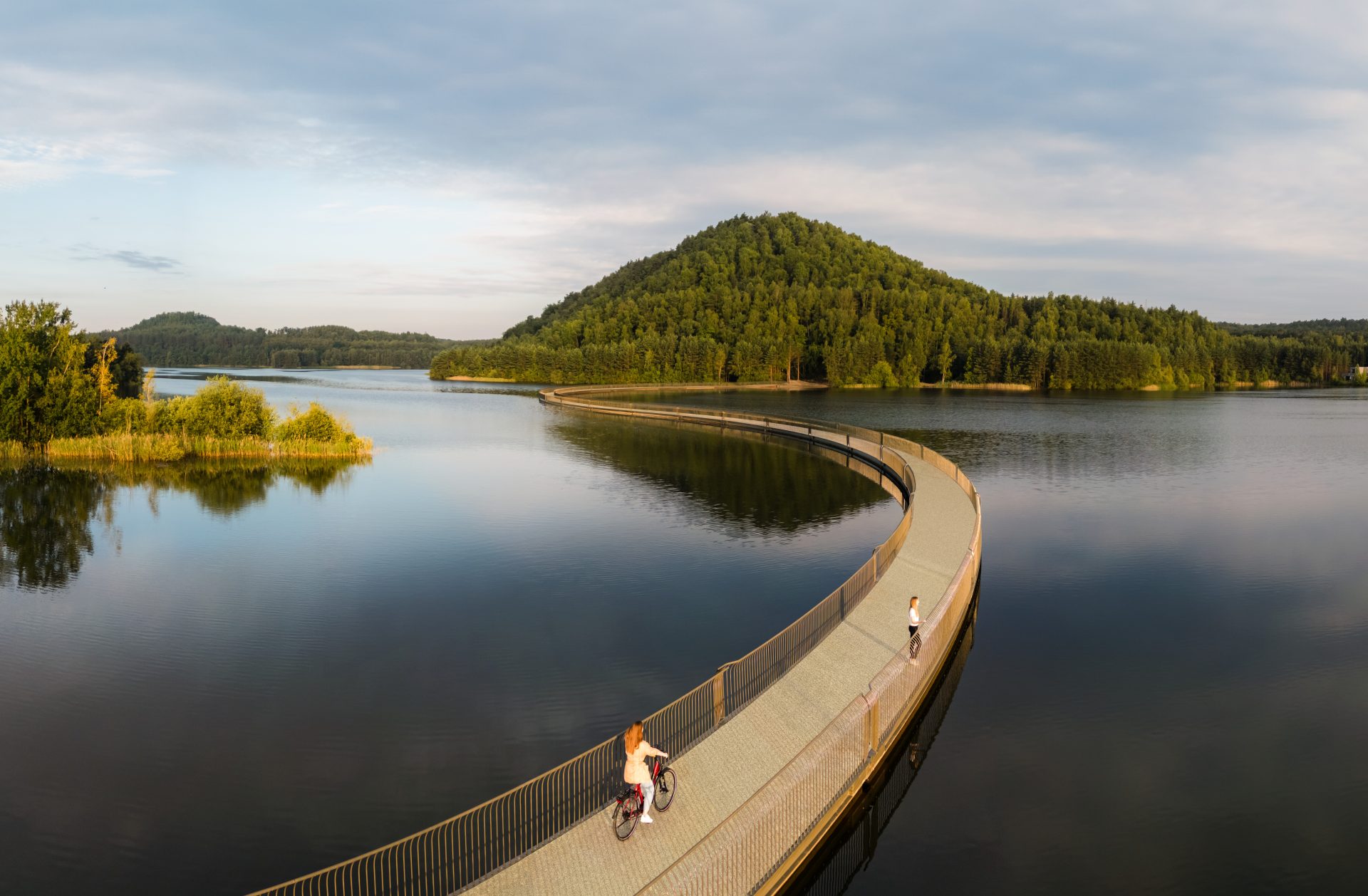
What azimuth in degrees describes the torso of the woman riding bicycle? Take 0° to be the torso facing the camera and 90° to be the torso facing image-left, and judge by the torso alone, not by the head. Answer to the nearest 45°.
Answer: approximately 225°

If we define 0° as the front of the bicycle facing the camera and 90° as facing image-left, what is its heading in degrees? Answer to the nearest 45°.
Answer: approximately 225°

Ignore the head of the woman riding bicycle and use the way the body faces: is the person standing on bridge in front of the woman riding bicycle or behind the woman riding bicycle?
in front

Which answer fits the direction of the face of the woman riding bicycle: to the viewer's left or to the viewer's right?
to the viewer's right

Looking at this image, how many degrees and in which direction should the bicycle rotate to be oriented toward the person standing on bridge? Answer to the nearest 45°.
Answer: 0° — it already faces them
